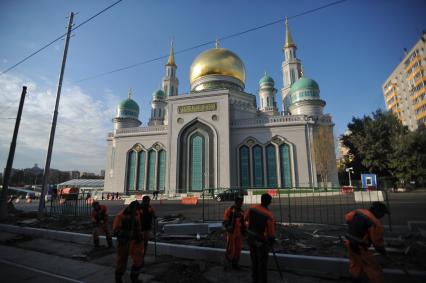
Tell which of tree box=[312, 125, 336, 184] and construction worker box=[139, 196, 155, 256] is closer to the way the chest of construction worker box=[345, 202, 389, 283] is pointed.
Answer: the tree

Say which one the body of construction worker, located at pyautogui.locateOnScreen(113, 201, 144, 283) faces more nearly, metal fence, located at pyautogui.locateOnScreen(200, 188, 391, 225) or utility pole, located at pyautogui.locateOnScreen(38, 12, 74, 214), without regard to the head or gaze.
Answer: the metal fence

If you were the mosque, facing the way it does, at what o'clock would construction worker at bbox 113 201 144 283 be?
The construction worker is roughly at 12 o'clock from the mosque.

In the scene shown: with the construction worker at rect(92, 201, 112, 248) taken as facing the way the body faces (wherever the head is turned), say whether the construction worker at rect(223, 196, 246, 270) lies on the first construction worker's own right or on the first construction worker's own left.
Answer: on the first construction worker's own left

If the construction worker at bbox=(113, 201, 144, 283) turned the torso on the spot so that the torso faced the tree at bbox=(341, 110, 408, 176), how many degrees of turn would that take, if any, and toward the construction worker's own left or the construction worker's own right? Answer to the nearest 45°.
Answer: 0° — they already face it

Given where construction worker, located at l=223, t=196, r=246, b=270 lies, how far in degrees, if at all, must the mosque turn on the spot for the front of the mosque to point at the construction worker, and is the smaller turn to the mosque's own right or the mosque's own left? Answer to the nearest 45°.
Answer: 0° — it already faces them

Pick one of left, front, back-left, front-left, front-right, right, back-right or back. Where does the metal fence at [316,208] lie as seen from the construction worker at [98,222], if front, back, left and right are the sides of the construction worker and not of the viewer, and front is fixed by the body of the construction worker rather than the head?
back
